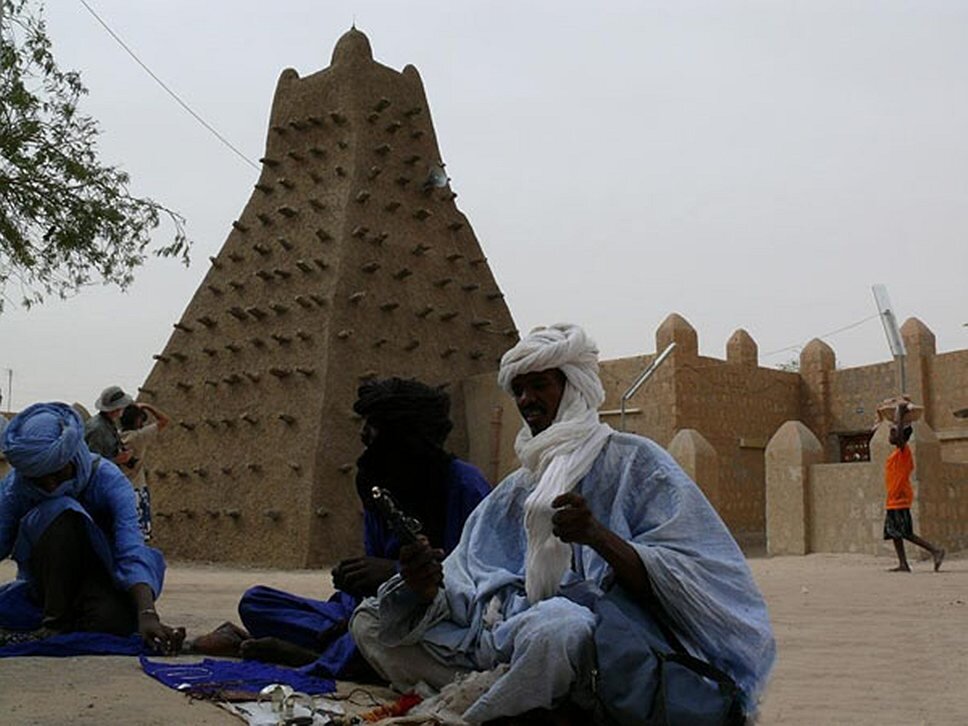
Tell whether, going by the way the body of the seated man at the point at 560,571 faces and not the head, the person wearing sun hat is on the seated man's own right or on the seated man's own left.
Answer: on the seated man's own right

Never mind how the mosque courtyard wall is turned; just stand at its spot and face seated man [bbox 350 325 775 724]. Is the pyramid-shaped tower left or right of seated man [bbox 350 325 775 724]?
right

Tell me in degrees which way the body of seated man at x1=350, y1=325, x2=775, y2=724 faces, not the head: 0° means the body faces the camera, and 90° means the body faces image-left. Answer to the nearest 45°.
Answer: approximately 45°

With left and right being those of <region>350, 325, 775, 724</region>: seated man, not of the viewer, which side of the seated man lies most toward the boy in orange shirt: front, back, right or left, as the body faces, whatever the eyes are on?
back
